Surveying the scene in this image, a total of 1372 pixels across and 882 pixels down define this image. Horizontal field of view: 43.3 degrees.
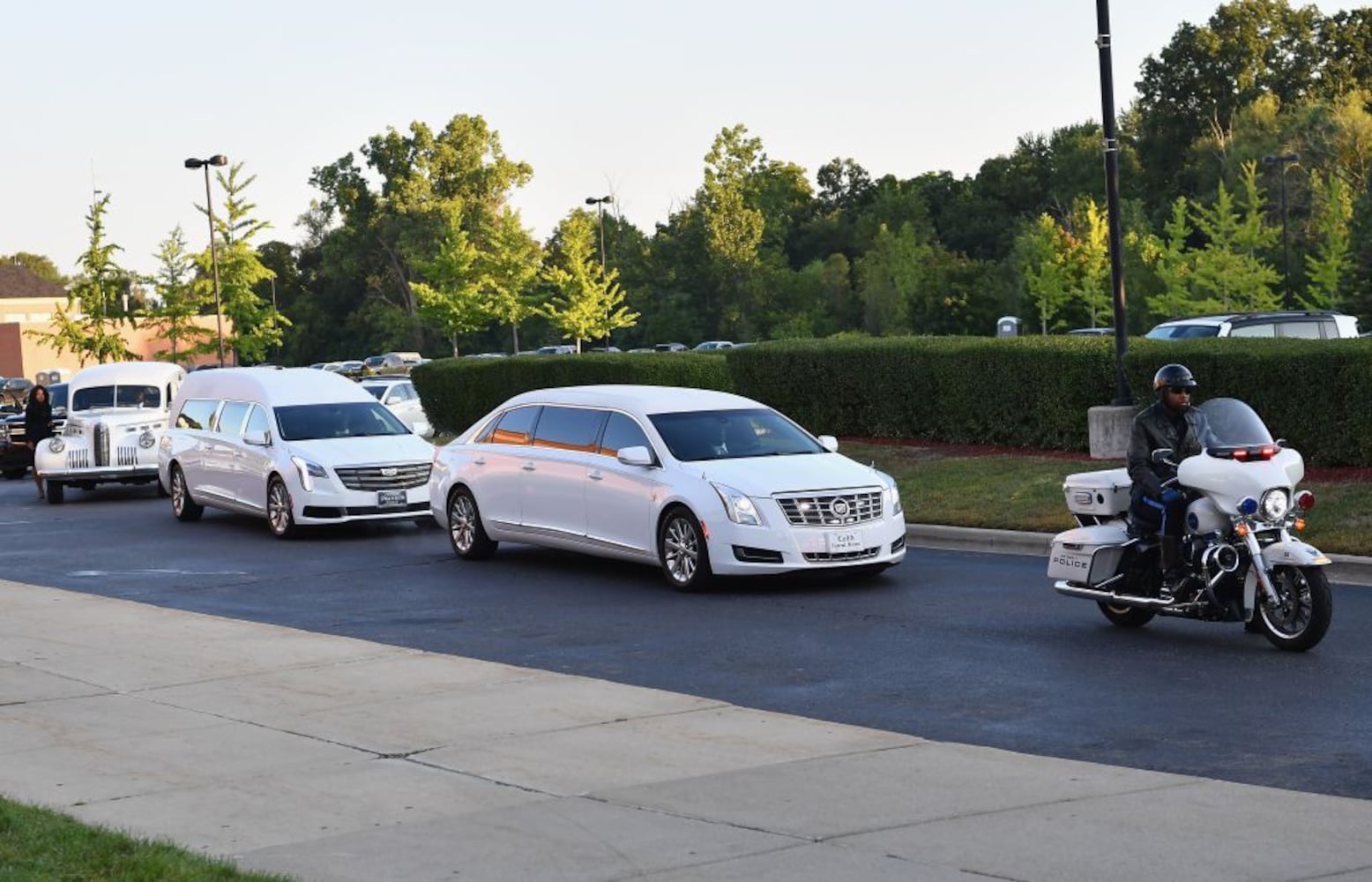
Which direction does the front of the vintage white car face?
toward the camera

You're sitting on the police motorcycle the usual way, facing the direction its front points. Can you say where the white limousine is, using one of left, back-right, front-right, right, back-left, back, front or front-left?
back

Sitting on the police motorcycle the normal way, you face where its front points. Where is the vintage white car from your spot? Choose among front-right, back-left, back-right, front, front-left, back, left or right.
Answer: back

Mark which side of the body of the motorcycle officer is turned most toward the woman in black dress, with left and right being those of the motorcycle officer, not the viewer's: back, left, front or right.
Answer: back

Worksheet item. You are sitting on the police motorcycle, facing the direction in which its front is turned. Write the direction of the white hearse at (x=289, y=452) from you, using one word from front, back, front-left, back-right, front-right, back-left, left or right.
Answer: back

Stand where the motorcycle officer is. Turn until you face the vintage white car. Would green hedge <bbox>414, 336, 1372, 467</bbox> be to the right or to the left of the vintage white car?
right

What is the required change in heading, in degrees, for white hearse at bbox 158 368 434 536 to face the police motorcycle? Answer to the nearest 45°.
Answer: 0° — it already faces it

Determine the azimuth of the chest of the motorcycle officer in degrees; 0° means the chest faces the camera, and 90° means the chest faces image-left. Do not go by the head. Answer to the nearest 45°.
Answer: approximately 315°

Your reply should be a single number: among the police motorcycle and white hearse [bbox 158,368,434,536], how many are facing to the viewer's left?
0

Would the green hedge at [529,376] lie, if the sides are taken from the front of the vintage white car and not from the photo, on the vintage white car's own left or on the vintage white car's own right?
on the vintage white car's own left

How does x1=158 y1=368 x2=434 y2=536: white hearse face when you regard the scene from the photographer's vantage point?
facing the viewer and to the right of the viewer

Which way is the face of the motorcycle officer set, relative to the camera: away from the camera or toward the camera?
toward the camera

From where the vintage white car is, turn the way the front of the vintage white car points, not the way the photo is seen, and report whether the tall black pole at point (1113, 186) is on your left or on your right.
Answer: on your left

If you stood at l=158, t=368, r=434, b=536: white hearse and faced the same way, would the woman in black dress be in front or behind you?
behind

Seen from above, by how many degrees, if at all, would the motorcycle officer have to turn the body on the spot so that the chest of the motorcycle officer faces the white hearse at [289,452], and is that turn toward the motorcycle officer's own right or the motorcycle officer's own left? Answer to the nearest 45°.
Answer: approximately 180°

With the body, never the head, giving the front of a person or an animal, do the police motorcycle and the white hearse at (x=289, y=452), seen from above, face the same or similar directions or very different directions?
same or similar directions

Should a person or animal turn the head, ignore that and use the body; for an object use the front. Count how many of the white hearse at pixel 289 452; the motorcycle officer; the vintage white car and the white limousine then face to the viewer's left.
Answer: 0
